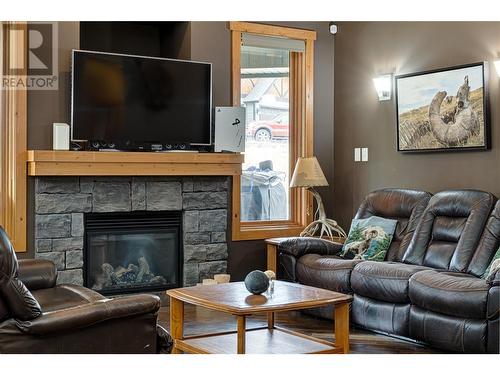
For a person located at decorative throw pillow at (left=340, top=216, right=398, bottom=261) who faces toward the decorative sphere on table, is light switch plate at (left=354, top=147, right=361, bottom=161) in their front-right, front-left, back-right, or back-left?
back-right

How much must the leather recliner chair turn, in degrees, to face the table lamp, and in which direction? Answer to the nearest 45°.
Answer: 0° — it already faces it

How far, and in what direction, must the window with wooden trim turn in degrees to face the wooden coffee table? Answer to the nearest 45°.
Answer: approximately 45° to its right

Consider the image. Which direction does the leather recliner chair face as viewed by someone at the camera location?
facing away from the viewer and to the right of the viewer

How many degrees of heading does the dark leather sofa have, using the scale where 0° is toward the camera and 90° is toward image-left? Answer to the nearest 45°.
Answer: approximately 45°

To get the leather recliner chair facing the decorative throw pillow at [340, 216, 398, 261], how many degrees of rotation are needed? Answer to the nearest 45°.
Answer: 0° — it already faces it
